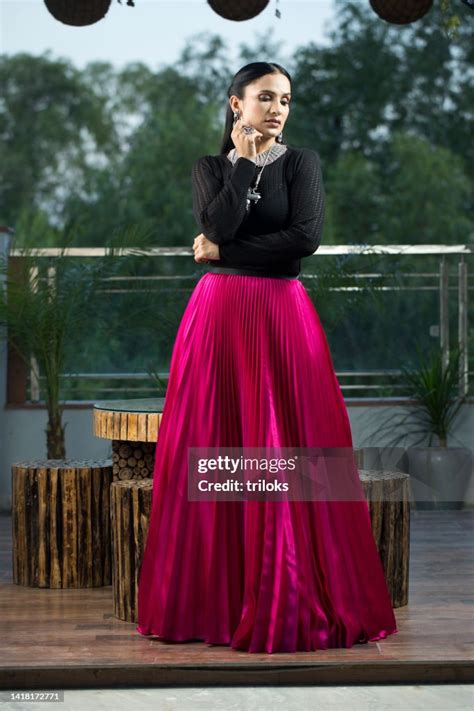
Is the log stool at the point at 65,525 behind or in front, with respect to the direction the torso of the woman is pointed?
behind

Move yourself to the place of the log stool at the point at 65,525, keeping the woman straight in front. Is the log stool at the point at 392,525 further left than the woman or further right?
left

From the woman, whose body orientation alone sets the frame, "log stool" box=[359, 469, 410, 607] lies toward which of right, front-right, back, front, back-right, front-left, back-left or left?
back-left

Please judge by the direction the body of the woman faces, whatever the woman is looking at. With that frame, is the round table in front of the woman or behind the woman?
behind

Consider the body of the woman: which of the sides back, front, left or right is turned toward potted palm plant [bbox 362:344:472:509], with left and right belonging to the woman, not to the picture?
back

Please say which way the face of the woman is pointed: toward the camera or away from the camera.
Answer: toward the camera

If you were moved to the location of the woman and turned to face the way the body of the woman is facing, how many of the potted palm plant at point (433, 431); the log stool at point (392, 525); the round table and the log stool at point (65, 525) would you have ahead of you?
0

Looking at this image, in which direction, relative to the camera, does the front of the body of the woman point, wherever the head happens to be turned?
toward the camera

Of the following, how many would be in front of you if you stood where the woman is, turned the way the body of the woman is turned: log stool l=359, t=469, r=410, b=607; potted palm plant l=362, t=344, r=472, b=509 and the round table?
0
